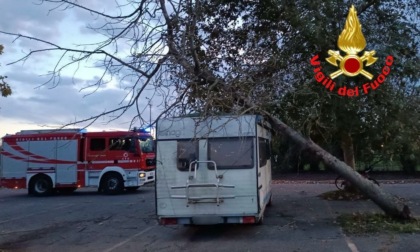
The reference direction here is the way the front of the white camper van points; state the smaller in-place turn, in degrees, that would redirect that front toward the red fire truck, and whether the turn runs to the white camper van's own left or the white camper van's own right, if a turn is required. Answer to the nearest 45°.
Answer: approximately 45° to the white camper van's own left

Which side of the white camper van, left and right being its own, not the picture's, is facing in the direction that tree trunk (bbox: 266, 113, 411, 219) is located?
right

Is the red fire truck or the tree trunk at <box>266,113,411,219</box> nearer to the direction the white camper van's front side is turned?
the red fire truck

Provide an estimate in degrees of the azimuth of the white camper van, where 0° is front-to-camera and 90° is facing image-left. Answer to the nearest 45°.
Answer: approximately 180°
